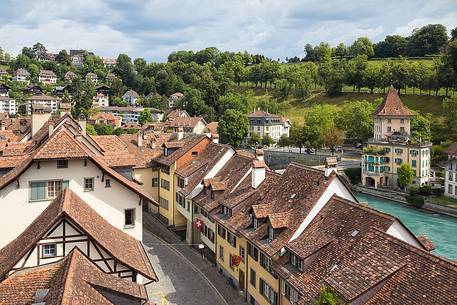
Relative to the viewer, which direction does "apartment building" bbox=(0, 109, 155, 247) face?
toward the camera

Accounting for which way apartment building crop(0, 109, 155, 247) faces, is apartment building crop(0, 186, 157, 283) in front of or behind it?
in front

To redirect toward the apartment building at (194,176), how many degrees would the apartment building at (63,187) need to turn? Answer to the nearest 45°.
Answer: approximately 135° to its left

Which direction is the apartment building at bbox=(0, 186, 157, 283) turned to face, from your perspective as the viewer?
facing the viewer

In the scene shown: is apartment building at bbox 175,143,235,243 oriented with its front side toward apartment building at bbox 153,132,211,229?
no

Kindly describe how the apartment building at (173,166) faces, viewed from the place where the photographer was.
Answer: facing the viewer and to the left of the viewer

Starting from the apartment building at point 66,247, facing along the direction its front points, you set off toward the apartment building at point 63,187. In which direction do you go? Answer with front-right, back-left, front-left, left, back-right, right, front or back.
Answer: back

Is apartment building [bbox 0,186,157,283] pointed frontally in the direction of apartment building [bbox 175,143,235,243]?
no

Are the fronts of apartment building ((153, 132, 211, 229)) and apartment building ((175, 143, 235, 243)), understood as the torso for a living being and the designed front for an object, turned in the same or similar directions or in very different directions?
same or similar directions

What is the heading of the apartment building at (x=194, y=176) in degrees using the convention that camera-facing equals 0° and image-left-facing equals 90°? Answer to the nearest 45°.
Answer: approximately 45°

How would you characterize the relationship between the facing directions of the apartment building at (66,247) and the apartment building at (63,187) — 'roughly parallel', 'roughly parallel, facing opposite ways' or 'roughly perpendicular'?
roughly parallel

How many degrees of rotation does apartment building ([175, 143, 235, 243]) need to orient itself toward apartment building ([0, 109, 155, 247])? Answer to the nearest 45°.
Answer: approximately 45° to its left

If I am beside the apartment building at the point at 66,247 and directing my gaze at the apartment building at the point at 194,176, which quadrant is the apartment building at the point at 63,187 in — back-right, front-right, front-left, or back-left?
front-left

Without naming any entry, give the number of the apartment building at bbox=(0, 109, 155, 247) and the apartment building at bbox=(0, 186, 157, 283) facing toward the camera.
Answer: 2

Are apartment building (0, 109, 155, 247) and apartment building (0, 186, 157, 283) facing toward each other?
no
